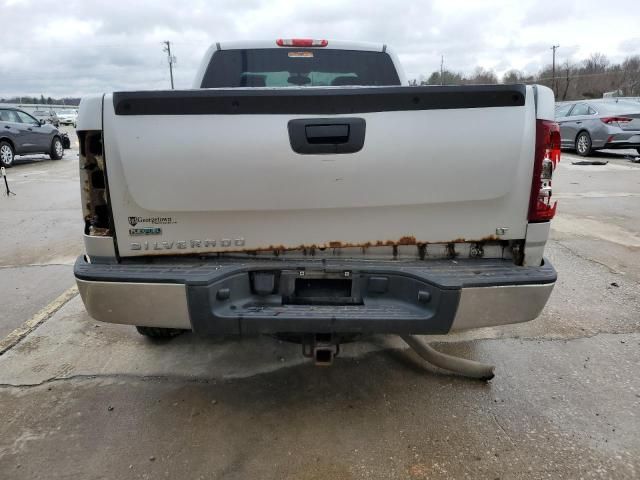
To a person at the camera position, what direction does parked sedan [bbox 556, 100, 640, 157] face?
facing away from the viewer and to the left of the viewer

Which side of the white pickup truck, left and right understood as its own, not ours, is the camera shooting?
back

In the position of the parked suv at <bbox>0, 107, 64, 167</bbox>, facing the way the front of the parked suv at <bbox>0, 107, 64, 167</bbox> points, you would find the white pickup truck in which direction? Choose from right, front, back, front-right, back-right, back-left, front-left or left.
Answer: back-right

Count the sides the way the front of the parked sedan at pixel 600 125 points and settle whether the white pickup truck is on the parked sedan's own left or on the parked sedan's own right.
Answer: on the parked sedan's own left

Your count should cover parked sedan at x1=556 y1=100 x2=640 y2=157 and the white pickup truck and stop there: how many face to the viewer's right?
0

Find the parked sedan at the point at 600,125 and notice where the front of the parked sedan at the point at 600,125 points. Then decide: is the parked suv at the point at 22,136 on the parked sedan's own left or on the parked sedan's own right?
on the parked sedan's own left

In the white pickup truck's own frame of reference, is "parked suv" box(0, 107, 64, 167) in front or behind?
in front
